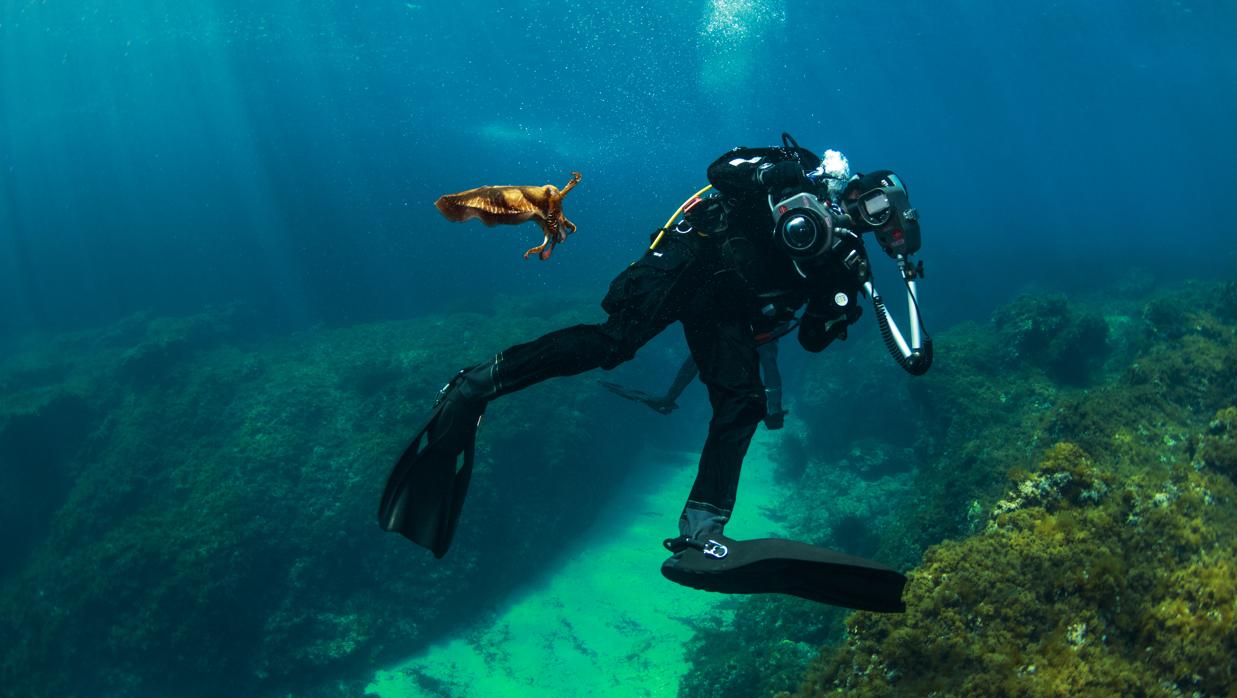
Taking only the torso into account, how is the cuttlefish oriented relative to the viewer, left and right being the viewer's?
facing to the right of the viewer
